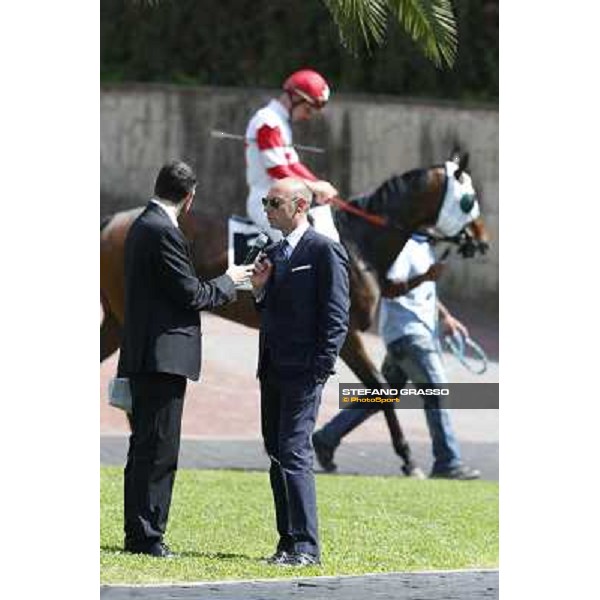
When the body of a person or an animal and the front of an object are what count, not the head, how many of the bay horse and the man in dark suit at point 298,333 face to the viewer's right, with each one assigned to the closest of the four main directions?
1

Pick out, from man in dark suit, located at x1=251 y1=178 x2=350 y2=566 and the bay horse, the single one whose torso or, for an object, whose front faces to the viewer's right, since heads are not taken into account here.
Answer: the bay horse

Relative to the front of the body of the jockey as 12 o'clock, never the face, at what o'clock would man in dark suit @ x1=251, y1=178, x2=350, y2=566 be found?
The man in dark suit is roughly at 3 o'clock from the jockey.

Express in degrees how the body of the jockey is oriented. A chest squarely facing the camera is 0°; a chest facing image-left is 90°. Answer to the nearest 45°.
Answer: approximately 270°

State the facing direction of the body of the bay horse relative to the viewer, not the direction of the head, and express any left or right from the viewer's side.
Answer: facing to the right of the viewer

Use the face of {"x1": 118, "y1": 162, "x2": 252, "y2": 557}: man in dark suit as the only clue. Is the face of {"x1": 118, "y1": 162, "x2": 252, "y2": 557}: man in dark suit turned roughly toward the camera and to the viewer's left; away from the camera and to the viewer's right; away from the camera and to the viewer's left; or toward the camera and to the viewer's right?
away from the camera and to the viewer's right

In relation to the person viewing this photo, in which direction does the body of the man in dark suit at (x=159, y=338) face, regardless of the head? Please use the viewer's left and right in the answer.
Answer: facing away from the viewer and to the right of the viewer

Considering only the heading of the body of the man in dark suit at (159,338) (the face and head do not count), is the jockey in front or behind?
in front

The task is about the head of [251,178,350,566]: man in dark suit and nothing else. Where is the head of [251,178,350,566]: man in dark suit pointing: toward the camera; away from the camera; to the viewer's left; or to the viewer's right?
to the viewer's left

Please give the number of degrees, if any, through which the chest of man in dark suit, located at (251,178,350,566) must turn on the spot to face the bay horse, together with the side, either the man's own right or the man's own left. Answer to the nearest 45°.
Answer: approximately 135° to the man's own right

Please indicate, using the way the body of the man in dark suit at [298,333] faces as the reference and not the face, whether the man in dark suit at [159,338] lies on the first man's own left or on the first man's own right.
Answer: on the first man's own right

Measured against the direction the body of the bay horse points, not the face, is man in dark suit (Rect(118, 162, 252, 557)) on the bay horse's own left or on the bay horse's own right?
on the bay horse's own right
